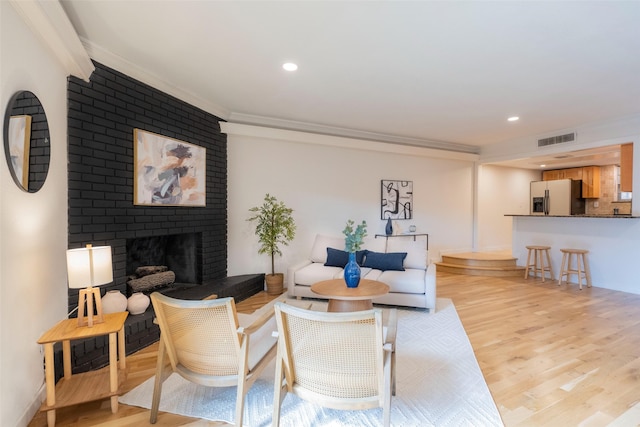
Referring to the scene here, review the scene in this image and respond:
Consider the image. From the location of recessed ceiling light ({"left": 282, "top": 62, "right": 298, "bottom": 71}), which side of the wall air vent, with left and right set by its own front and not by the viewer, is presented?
front

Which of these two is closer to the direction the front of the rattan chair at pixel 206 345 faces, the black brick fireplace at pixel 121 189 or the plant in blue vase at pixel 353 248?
the plant in blue vase

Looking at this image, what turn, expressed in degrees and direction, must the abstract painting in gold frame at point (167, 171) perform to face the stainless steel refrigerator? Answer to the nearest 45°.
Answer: approximately 45° to its left

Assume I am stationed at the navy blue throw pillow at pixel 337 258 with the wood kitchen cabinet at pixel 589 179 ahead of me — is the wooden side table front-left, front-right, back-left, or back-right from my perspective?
back-right

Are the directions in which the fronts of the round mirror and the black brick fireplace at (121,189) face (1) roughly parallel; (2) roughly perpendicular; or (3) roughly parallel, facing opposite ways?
roughly parallel

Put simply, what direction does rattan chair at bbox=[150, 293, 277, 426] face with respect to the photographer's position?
facing away from the viewer and to the right of the viewer

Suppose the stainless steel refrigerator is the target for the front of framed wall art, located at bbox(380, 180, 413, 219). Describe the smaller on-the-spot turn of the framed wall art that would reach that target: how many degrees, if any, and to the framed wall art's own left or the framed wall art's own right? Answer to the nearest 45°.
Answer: approximately 135° to the framed wall art's own left

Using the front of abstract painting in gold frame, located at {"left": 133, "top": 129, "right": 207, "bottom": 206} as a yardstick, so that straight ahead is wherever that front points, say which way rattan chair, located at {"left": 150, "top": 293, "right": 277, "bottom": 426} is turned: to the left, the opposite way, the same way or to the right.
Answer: to the left

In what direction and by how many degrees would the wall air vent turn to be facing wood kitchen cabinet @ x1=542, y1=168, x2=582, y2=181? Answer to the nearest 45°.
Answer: approximately 135° to its right

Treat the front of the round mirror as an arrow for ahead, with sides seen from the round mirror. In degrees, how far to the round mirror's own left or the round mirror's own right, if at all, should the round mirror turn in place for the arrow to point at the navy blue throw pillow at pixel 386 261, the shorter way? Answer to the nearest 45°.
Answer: approximately 45° to the round mirror's own left

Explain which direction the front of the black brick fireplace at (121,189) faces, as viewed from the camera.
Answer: facing the viewer and to the right of the viewer

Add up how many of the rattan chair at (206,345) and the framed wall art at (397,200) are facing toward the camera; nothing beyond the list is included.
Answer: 1

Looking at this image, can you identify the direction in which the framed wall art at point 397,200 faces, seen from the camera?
facing the viewer

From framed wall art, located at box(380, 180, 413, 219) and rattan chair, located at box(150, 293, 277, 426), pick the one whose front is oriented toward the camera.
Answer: the framed wall art

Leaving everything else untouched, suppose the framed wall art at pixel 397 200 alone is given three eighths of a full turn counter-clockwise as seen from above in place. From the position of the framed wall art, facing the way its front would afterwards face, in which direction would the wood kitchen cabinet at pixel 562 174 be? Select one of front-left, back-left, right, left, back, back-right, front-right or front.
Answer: front

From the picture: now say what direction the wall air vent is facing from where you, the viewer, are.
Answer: facing the viewer and to the left of the viewer
